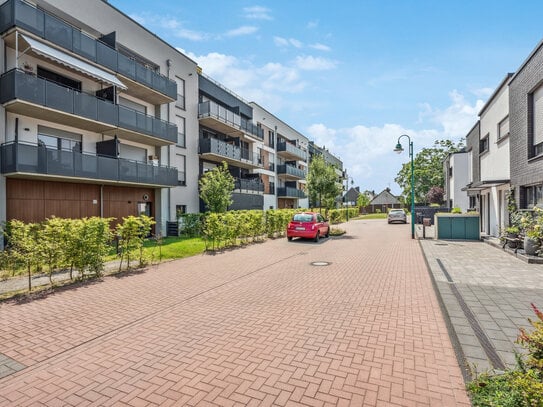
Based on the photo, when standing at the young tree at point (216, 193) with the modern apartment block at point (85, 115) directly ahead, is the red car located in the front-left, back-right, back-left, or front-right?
back-left

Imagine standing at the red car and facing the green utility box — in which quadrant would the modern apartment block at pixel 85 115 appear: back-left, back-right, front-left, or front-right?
back-right

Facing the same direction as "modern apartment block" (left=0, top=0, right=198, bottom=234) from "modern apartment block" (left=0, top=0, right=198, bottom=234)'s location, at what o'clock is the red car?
The red car is roughly at 11 o'clock from the modern apartment block.

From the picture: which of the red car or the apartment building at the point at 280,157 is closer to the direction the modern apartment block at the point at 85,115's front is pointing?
the red car

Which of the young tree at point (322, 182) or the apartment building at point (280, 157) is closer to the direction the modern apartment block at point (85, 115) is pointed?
the young tree

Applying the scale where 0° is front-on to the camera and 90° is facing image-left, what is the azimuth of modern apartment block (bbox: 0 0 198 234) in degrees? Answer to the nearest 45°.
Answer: approximately 315°

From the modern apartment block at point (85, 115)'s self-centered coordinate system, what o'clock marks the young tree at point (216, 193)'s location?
The young tree is roughly at 10 o'clock from the modern apartment block.

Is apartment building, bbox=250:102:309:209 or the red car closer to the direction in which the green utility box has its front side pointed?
the red car
